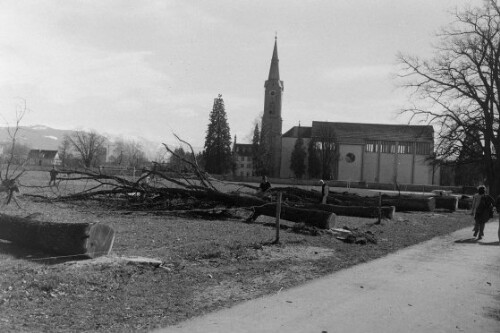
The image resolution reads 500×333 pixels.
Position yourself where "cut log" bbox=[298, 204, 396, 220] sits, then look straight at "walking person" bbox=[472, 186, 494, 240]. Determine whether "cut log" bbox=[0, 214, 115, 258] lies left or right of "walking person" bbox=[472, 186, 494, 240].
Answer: right
